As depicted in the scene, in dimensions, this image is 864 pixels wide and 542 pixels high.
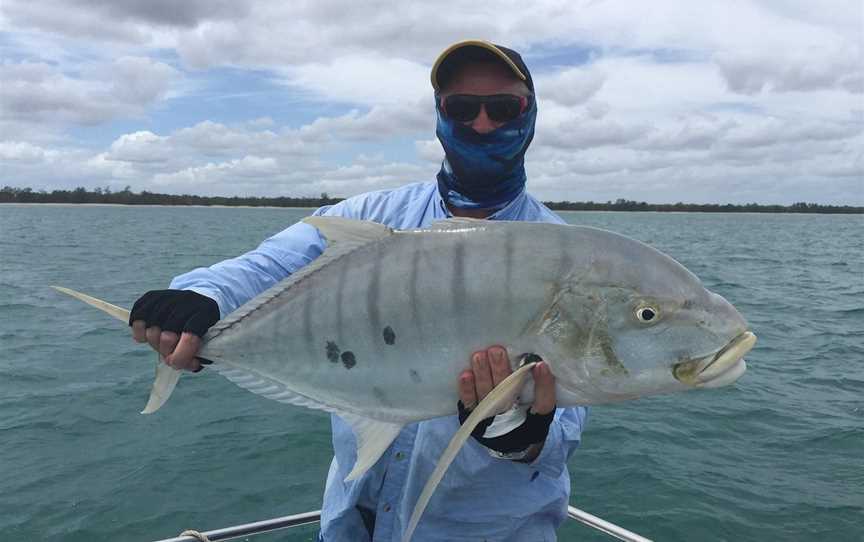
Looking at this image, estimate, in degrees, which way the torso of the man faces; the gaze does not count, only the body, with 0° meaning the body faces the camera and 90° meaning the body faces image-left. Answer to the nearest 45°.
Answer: approximately 0°
